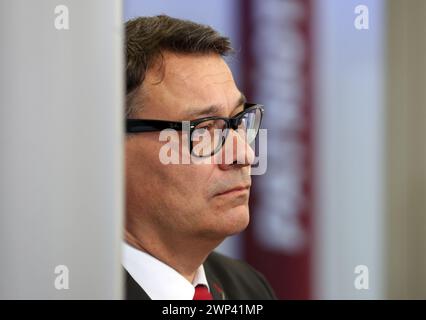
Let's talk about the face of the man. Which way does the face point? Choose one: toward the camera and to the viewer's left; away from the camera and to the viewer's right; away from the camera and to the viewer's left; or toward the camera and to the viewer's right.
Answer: toward the camera and to the viewer's right

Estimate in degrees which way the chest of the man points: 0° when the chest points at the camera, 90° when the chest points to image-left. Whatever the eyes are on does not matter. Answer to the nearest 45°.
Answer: approximately 315°
